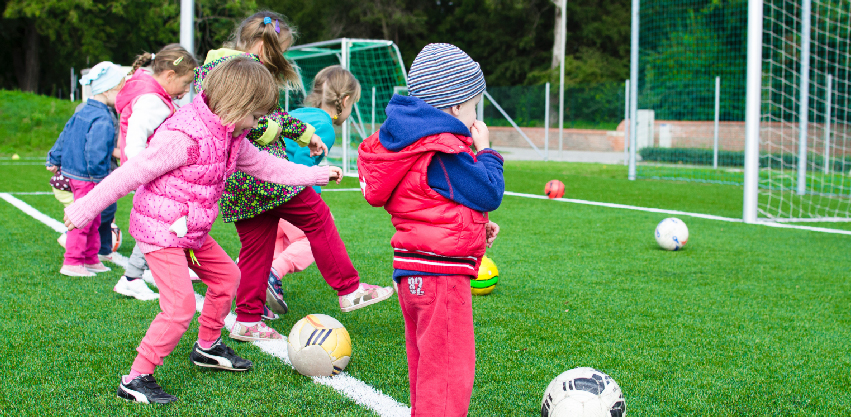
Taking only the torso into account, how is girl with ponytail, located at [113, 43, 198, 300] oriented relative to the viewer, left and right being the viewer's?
facing to the right of the viewer

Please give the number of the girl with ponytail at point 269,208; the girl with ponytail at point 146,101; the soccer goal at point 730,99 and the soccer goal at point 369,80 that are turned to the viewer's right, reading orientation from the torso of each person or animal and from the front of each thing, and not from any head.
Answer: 2

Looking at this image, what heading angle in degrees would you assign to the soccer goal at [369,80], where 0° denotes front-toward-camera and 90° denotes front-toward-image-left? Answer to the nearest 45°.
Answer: approximately 45°

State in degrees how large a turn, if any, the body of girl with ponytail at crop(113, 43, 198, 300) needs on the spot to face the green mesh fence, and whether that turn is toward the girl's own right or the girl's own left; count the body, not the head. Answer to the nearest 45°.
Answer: approximately 45° to the girl's own left

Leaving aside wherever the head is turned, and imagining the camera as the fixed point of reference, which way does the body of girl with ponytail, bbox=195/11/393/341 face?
to the viewer's right

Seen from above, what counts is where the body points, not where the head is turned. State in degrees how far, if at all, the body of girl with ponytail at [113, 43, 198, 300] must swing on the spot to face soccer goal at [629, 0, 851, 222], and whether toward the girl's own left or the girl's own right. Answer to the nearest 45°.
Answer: approximately 45° to the girl's own left

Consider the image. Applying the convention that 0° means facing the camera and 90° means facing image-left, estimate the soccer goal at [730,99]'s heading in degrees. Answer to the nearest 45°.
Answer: approximately 45°

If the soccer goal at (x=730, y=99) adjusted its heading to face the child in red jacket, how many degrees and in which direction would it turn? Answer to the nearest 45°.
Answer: approximately 45° to its left

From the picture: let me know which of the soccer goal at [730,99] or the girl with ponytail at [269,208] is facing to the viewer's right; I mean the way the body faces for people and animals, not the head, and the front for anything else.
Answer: the girl with ponytail
